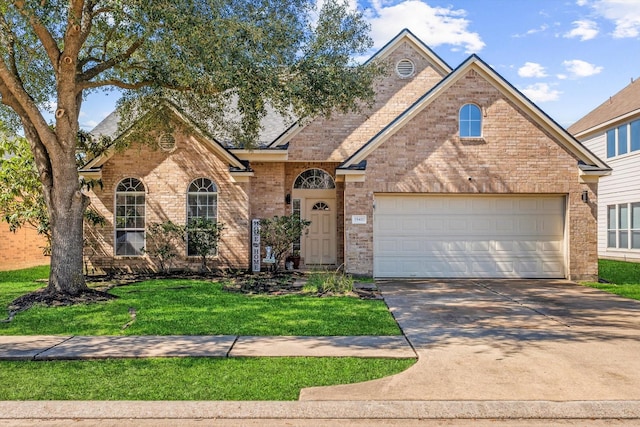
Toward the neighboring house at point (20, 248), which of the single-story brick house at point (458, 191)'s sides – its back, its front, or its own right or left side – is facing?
right

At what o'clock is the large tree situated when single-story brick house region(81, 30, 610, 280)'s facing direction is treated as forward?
The large tree is roughly at 2 o'clock from the single-story brick house.

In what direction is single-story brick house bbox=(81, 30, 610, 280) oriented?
toward the camera

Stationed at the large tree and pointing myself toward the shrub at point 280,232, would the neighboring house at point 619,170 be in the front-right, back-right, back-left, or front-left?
front-right

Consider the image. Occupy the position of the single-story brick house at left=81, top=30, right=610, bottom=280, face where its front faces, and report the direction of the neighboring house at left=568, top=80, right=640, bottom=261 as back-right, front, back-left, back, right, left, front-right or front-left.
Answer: back-left
